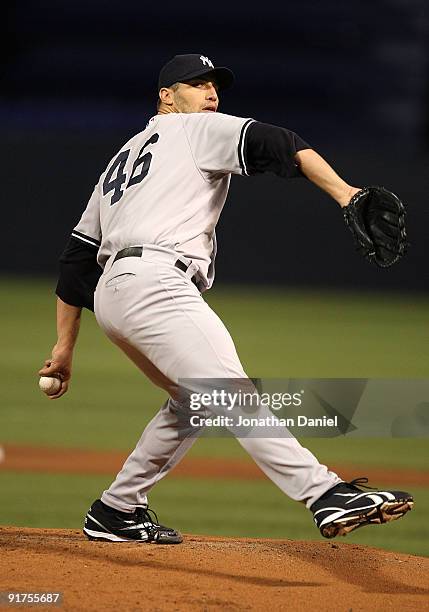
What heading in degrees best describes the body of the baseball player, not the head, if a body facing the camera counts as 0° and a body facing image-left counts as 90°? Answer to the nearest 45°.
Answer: approximately 225°
